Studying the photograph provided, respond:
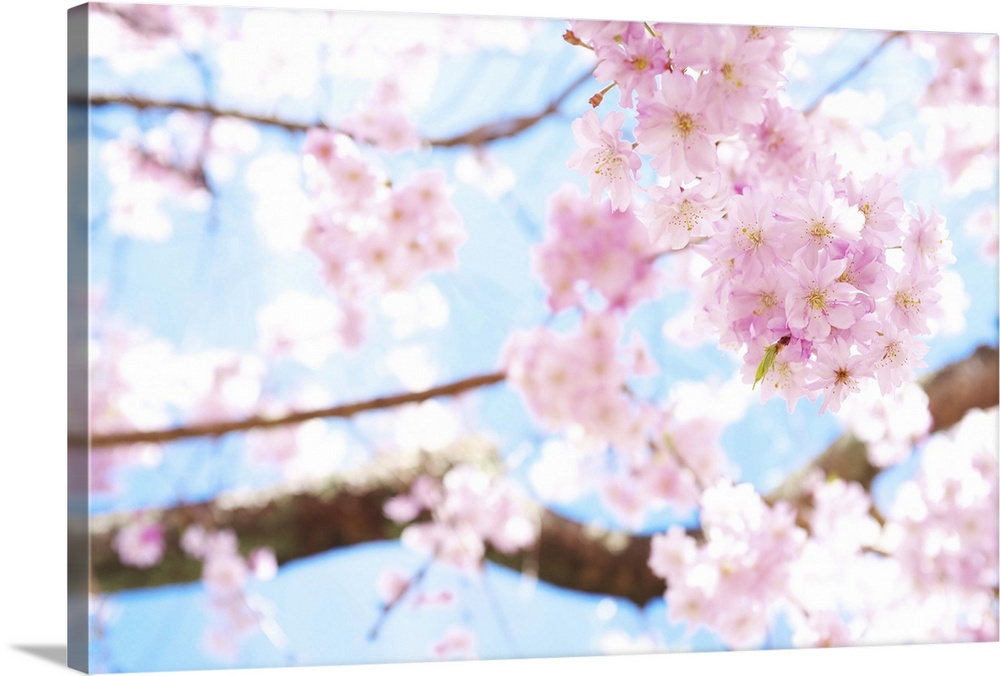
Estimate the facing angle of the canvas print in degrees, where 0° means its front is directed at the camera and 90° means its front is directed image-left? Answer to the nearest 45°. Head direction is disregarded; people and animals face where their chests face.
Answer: approximately 315°
